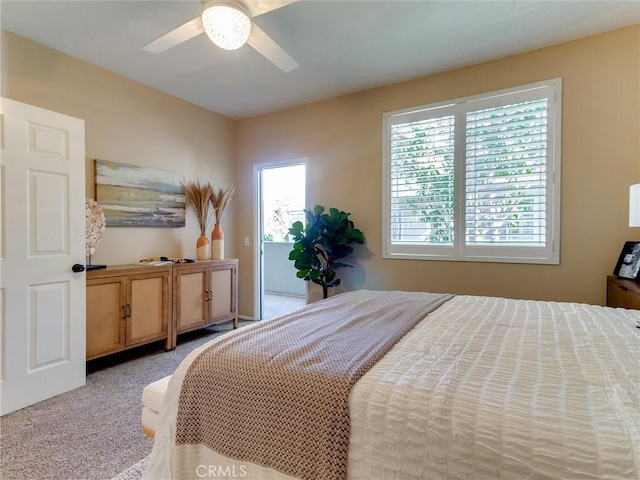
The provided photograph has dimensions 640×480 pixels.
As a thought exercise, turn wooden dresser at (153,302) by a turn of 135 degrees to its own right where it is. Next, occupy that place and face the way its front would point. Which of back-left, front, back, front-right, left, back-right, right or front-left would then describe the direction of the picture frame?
back-left

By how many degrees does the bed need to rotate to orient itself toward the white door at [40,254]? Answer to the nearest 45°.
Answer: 0° — it already faces it

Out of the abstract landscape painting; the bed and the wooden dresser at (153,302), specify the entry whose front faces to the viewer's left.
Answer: the bed

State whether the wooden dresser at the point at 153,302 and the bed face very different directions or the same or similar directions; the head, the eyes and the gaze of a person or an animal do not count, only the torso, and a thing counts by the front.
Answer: very different directions

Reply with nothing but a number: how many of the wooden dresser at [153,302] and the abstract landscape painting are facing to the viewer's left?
0

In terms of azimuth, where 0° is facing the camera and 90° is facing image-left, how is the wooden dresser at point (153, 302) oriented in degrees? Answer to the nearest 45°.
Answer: approximately 315°

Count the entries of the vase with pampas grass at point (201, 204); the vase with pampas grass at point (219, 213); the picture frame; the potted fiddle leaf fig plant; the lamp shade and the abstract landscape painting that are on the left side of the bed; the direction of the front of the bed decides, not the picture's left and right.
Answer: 0

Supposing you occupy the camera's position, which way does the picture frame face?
facing the viewer and to the left of the viewer

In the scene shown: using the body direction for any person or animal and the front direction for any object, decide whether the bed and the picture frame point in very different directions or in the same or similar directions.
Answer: same or similar directions

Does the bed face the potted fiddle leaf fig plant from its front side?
no

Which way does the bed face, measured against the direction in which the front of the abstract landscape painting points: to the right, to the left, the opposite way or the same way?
the opposite way

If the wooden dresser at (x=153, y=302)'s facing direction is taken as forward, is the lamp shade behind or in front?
in front

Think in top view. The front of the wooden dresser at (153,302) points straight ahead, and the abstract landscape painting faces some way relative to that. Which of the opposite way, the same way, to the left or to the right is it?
the same way

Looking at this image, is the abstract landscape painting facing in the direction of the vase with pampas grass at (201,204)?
no

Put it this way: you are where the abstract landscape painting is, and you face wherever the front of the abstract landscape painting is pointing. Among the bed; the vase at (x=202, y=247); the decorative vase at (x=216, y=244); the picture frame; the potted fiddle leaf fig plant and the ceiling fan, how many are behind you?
0

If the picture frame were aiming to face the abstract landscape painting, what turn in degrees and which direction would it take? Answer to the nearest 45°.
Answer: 0° — it already faces it

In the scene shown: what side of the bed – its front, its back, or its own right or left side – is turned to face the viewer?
left

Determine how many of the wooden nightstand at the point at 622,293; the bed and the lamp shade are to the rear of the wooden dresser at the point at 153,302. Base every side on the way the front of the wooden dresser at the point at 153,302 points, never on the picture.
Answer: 0

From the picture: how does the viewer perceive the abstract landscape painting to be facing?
facing the viewer and to the right of the viewer

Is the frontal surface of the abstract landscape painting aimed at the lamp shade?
yes

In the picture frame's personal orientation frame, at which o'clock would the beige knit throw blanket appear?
The beige knit throw blanket is roughly at 11 o'clock from the picture frame.
